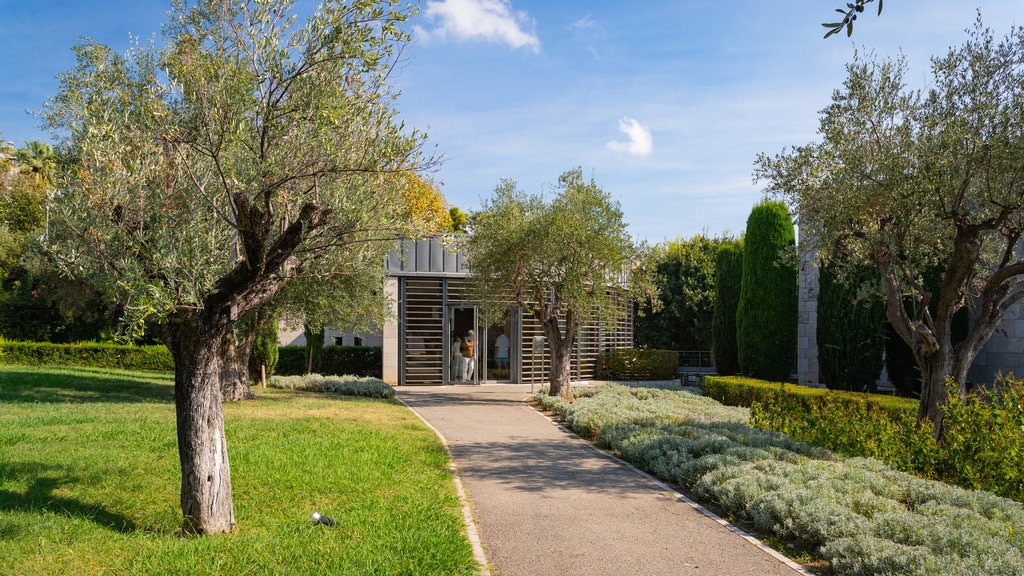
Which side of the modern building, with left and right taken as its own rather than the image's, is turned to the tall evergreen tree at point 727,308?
left

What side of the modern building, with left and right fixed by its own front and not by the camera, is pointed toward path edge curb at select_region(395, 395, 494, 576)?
front

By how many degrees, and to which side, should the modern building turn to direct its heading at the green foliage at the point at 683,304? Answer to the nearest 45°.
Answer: approximately 135° to its left

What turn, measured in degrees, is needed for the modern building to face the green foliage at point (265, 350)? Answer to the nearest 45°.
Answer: approximately 90° to its right

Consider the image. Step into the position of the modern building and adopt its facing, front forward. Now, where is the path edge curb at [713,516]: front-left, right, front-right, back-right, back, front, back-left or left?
front

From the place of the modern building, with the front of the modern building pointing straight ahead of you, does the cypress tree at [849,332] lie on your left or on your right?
on your left

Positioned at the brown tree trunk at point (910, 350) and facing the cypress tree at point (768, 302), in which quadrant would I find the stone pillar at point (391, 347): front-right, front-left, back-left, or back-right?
front-left

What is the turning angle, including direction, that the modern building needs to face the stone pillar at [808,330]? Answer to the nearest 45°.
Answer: approximately 90° to its left

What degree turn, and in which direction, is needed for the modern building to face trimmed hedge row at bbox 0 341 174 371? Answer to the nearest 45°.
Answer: approximately 90° to its right

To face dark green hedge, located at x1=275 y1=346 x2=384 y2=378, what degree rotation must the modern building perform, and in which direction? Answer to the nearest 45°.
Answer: approximately 135° to its right

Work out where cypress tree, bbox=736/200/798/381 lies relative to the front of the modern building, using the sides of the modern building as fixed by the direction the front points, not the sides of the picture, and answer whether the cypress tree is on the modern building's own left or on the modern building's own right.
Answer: on the modern building's own left

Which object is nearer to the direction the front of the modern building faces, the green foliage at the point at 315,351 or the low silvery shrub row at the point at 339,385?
the low silvery shrub row

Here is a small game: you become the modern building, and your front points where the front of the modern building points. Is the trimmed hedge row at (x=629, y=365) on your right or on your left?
on your left

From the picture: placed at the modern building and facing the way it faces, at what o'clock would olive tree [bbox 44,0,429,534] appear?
The olive tree is roughly at 12 o'clock from the modern building.

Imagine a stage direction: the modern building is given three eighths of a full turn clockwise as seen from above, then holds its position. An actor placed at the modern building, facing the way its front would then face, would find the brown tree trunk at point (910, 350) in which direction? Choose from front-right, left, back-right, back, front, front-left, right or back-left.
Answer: back

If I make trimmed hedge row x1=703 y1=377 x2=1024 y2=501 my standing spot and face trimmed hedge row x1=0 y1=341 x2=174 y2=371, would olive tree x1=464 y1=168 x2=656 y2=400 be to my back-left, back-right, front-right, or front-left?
front-right

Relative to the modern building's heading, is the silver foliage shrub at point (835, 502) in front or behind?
in front

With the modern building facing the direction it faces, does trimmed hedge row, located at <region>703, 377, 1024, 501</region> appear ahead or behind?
ahead

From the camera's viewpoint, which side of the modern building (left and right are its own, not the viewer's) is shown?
front
